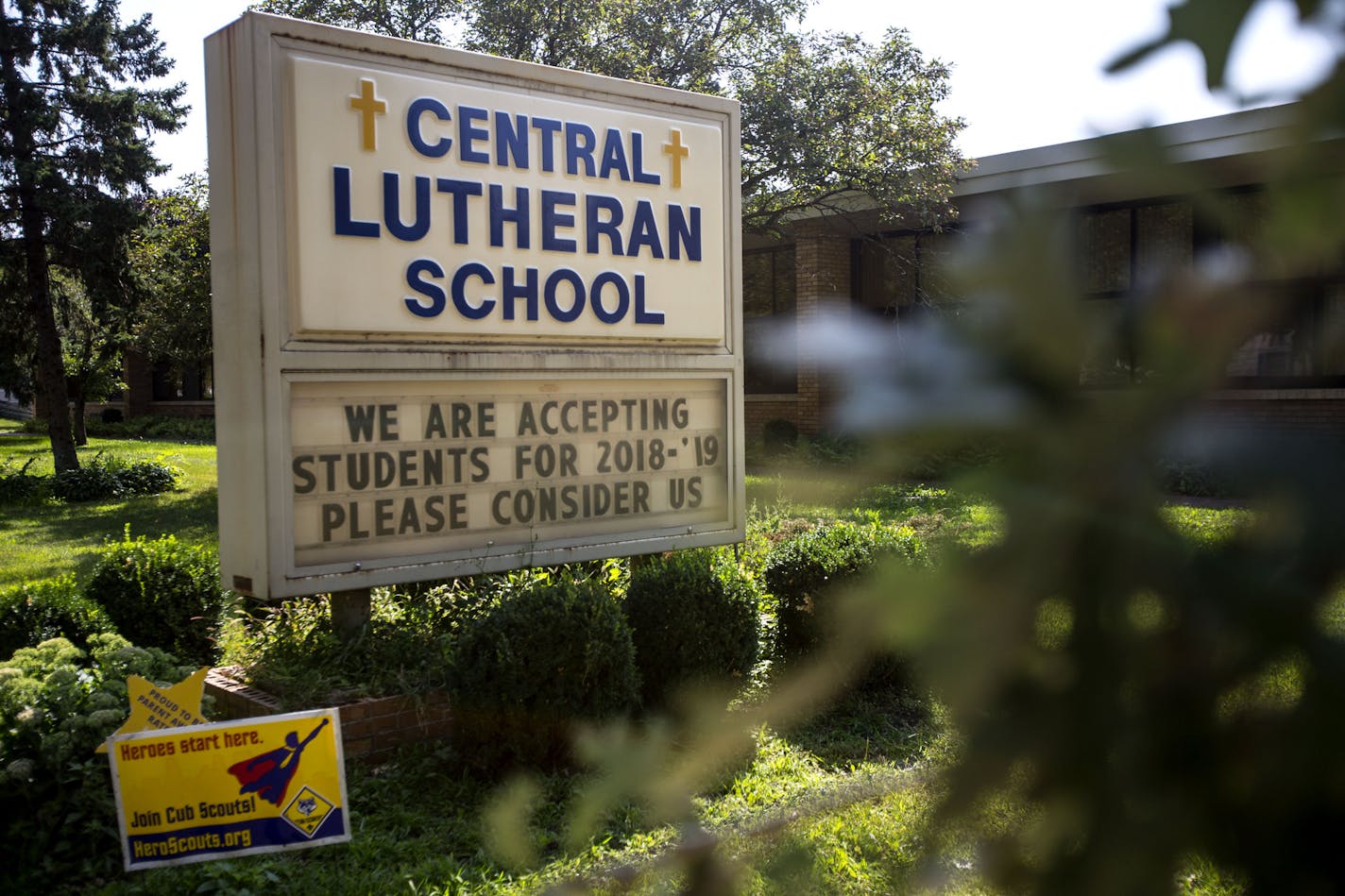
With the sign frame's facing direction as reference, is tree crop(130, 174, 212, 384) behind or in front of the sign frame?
behind

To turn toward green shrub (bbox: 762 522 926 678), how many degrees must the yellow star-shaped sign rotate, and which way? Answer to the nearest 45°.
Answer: approximately 90° to its left

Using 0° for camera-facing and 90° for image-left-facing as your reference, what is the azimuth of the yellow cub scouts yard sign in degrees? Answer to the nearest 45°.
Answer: approximately 0°

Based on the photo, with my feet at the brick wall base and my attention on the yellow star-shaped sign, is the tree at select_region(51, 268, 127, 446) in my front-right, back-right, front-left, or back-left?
back-right

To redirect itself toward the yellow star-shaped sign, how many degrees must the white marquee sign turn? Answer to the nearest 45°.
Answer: approximately 90° to its right

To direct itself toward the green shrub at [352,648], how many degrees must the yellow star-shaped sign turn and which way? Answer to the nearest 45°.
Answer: approximately 135° to its left

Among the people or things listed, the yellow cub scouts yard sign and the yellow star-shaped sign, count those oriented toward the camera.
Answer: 2

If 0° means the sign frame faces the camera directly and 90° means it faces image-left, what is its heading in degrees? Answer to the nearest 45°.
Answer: approximately 315°

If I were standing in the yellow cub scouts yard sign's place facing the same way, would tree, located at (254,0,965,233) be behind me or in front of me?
behind
